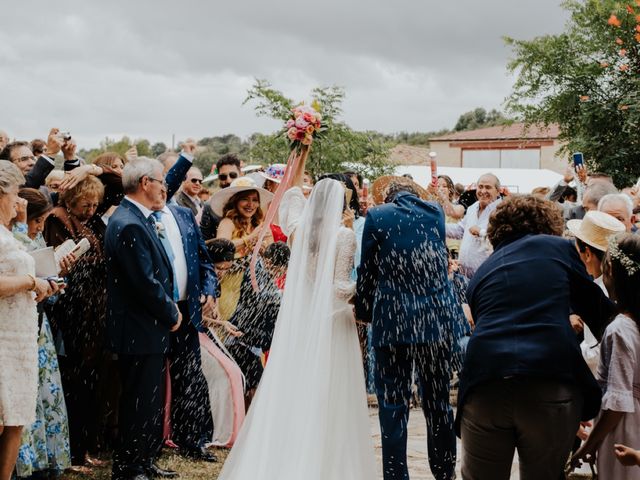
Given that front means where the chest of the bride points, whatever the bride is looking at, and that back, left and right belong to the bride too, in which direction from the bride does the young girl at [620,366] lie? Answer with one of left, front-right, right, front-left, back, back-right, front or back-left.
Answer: back-right

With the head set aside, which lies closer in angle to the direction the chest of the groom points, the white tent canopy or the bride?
the white tent canopy

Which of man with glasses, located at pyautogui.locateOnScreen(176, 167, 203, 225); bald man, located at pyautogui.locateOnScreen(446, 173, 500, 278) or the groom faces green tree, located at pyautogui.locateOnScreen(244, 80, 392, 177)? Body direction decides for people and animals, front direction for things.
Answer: the groom

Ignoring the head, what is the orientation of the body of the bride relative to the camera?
away from the camera

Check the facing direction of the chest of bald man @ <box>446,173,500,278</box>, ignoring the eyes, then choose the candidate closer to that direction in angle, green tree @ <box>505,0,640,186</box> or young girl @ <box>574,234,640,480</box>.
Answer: the young girl

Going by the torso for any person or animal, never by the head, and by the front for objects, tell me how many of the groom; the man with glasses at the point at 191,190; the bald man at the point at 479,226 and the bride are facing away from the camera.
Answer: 2

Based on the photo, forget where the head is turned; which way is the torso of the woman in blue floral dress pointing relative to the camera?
to the viewer's right

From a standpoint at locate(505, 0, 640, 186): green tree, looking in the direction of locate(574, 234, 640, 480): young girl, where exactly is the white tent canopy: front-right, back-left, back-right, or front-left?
back-right

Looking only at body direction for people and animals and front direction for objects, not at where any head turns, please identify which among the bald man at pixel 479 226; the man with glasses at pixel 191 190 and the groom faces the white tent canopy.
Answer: the groom

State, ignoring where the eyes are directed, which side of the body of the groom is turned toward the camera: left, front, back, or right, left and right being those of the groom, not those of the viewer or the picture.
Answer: back

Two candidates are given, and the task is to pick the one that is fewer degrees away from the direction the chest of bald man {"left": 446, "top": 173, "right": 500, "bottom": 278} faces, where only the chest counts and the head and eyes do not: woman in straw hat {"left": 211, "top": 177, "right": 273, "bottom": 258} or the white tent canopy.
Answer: the woman in straw hat

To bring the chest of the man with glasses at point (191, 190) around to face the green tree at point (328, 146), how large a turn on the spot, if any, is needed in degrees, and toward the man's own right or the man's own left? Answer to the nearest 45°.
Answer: approximately 135° to the man's own left

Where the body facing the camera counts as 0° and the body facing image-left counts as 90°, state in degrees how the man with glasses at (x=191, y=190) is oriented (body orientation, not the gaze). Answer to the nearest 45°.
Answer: approximately 315°

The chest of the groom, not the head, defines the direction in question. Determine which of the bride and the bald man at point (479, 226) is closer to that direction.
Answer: the bald man
